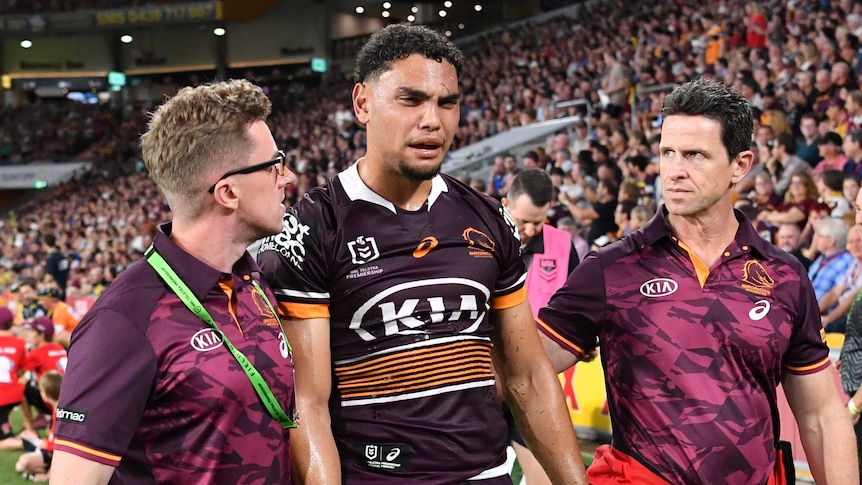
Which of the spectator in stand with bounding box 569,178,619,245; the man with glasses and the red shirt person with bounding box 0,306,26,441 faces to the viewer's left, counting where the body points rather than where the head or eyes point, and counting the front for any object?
the spectator in stand

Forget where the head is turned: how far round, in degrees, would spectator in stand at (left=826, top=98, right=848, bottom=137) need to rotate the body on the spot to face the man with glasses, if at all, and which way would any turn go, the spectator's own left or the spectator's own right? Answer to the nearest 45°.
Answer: approximately 45° to the spectator's own left

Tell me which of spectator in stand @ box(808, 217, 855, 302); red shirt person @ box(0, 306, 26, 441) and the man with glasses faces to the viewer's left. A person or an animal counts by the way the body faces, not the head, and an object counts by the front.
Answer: the spectator in stand

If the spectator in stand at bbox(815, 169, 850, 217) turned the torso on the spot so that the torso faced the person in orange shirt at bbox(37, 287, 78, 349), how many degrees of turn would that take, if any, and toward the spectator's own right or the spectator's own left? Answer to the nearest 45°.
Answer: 0° — they already face them

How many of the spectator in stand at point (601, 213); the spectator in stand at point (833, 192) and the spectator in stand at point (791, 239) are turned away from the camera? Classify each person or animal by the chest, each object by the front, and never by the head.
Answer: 0

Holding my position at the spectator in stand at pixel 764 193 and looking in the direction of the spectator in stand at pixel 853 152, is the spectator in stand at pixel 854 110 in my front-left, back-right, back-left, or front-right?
front-left

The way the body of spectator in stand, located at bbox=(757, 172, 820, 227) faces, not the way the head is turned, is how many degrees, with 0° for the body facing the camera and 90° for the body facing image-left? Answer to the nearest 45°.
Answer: approximately 45°

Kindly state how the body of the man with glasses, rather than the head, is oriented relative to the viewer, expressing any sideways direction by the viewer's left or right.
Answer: facing the viewer and to the right of the viewer
